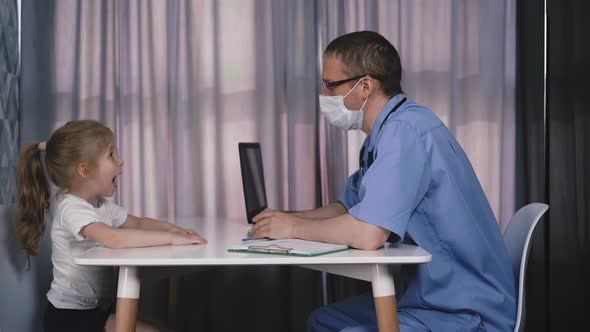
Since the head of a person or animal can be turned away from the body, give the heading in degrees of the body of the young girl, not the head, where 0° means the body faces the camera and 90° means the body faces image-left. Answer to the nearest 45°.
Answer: approximately 270°

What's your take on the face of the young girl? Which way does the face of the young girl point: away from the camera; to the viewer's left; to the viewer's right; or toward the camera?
to the viewer's right

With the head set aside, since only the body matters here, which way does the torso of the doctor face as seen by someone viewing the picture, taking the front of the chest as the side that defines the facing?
to the viewer's left
